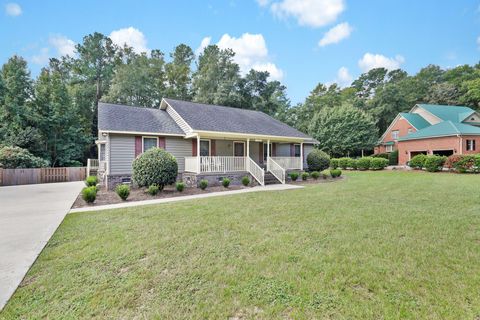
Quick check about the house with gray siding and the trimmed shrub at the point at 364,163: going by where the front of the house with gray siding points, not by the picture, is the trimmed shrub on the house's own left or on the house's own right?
on the house's own left

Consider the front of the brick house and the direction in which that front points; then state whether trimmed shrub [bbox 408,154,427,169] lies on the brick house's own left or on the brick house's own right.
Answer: on the brick house's own right

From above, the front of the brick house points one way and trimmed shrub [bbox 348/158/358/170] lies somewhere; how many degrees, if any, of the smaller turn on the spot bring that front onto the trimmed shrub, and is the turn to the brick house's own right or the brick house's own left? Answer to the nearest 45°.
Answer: approximately 90° to the brick house's own right

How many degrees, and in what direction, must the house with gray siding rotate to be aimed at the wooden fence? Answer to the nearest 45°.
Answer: approximately 135° to its right

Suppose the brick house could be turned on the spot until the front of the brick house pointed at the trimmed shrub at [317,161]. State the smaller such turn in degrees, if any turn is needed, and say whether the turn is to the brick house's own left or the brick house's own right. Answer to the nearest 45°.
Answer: approximately 45° to the brick house's own right

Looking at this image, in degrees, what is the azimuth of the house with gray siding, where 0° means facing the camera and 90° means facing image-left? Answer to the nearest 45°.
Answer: approximately 315°

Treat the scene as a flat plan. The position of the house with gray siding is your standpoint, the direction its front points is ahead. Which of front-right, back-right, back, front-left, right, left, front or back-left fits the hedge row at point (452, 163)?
front-left

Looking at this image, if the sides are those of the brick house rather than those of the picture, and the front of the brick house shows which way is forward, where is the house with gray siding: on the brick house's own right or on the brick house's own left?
on the brick house's own right

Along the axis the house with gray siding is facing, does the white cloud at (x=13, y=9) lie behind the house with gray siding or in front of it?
behind

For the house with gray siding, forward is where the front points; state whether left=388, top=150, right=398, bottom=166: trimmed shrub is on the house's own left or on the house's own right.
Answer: on the house's own left

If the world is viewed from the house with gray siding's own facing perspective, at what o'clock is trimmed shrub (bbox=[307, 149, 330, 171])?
The trimmed shrub is roughly at 10 o'clock from the house with gray siding.
